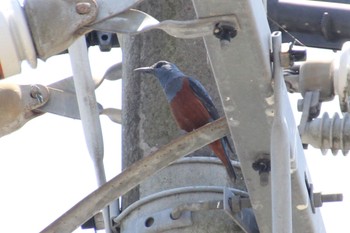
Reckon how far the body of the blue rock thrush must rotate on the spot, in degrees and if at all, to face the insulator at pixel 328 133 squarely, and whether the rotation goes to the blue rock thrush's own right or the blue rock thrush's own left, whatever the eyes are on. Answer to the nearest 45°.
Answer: approximately 135° to the blue rock thrush's own left

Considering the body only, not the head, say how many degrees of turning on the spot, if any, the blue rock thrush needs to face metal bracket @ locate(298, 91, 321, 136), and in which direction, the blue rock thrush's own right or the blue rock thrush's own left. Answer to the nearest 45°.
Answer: approximately 135° to the blue rock thrush's own left

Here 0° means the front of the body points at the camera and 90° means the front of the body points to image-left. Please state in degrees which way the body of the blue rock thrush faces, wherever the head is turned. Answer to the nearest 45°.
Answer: approximately 90°

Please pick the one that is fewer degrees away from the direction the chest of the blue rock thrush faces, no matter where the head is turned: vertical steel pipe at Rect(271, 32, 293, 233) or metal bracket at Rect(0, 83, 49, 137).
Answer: the metal bracket
